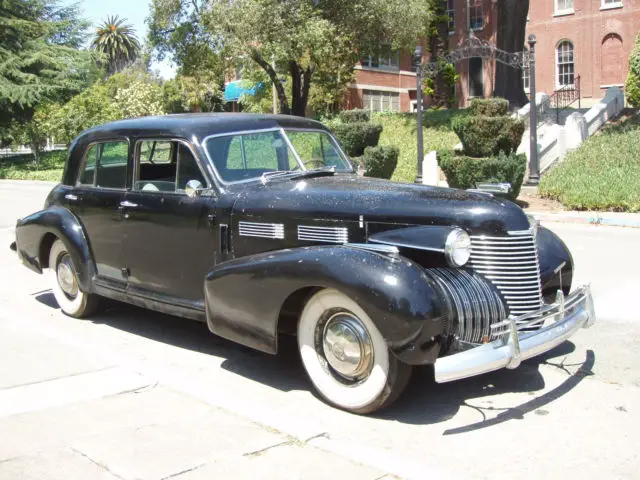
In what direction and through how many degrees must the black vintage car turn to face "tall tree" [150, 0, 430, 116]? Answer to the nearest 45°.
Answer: approximately 135° to its left

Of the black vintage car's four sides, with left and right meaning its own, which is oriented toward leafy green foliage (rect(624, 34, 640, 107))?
left

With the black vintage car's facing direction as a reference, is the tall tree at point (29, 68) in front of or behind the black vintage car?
behind

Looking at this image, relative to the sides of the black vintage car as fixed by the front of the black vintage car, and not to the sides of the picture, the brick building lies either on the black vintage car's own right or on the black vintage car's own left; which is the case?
on the black vintage car's own left

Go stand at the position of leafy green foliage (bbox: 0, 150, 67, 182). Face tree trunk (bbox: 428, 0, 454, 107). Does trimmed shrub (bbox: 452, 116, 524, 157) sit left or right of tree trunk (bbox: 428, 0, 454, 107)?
right

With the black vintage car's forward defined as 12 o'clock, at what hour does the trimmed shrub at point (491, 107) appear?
The trimmed shrub is roughly at 8 o'clock from the black vintage car.

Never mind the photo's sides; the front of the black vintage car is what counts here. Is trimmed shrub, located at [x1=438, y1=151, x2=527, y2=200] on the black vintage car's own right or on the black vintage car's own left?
on the black vintage car's own left

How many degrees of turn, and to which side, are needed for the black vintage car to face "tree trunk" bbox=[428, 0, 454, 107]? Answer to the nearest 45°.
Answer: approximately 135° to its left

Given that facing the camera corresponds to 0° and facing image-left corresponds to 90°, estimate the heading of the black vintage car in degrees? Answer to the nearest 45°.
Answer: approximately 315°
